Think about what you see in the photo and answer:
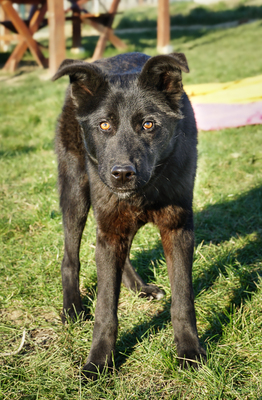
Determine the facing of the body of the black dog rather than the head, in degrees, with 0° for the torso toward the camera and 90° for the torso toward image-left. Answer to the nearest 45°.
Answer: approximately 0°

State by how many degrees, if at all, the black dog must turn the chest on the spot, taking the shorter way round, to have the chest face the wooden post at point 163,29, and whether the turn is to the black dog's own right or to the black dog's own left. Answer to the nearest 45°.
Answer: approximately 180°

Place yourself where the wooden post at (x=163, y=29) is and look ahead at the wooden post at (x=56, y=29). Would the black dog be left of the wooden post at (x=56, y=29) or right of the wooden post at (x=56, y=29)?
left

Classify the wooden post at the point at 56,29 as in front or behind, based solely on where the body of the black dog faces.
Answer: behind
